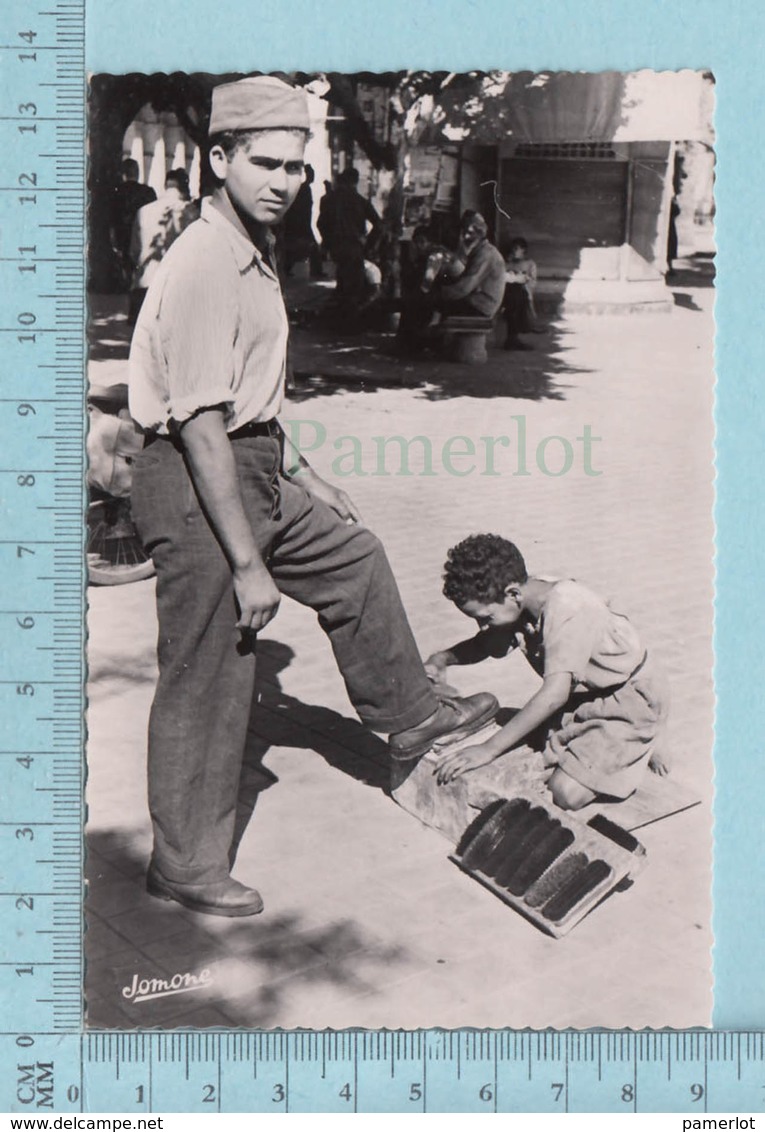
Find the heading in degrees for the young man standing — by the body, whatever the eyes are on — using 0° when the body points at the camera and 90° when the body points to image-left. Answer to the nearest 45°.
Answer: approximately 270°

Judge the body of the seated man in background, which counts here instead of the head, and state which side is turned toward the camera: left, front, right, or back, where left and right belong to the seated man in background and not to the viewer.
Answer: left

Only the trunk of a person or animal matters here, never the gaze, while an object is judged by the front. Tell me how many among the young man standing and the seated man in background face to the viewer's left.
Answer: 1

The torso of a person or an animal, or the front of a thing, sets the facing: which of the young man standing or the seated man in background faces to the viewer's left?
the seated man in background
